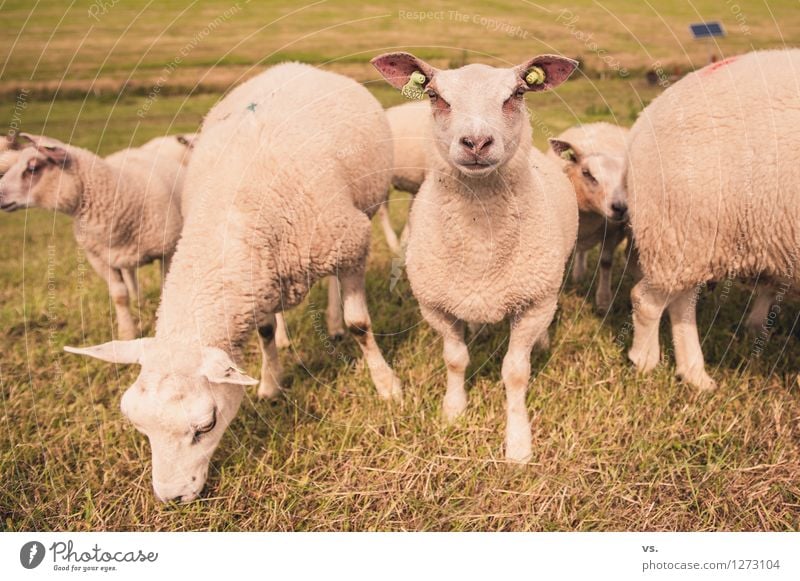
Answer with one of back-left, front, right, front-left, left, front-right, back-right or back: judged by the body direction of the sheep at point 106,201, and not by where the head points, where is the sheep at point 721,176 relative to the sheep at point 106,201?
back-left

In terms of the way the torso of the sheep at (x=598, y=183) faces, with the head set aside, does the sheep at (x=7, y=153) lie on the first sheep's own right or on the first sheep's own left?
on the first sheep's own right

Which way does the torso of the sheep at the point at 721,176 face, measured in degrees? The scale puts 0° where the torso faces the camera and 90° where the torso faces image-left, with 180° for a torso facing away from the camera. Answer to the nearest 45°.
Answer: approximately 270°

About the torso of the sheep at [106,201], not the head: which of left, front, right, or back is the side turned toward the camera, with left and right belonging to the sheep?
left

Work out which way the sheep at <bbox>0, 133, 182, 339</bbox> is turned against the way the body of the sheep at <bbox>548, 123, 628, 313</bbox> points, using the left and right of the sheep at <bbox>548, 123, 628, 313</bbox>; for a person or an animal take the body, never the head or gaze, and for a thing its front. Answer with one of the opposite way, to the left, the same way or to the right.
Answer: to the right
